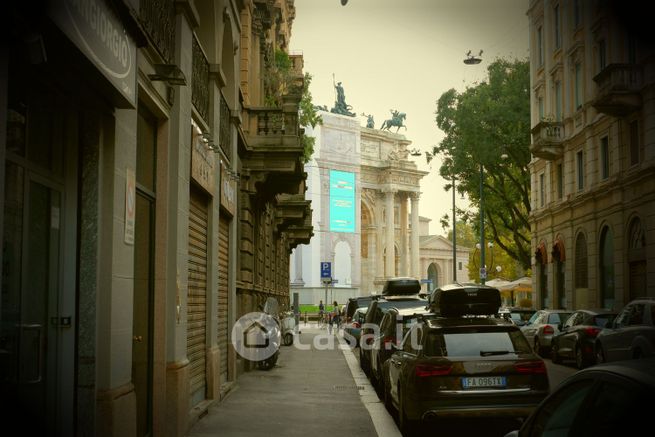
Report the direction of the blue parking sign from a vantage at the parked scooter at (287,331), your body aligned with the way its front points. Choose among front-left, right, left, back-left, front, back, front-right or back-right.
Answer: back

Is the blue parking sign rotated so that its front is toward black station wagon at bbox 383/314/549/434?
yes

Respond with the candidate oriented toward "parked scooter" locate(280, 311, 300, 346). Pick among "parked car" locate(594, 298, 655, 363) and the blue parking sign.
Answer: the blue parking sign

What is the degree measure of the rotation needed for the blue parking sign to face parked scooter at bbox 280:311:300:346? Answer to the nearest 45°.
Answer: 0° — it already faces it

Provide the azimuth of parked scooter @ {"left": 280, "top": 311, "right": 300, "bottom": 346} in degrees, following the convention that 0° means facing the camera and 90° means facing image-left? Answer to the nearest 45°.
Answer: approximately 0°

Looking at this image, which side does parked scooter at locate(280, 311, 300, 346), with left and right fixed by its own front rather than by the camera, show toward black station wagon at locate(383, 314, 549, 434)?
front

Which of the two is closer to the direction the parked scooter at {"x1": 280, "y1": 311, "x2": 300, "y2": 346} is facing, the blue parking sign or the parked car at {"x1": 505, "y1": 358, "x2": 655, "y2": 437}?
the parked car
